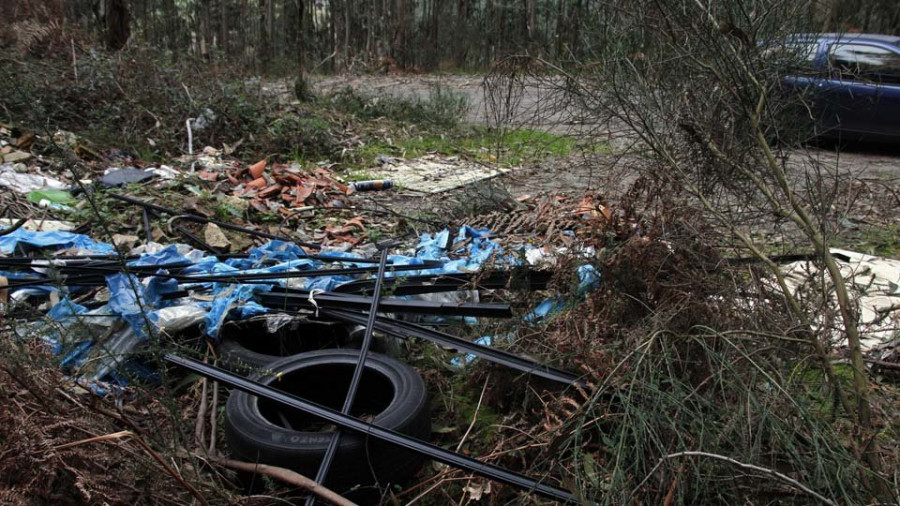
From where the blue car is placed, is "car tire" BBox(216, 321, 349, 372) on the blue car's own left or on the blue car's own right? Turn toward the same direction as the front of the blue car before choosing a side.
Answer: on the blue car's own right

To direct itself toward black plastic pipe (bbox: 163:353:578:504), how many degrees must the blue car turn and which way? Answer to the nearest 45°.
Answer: approximately 90° to its right

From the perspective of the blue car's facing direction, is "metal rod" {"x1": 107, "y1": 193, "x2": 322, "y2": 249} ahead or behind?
behind

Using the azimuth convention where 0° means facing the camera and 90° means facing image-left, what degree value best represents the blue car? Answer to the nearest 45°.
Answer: approximately 270°

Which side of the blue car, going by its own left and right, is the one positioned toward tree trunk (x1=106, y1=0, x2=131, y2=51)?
back

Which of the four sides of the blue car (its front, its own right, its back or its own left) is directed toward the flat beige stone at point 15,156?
back
